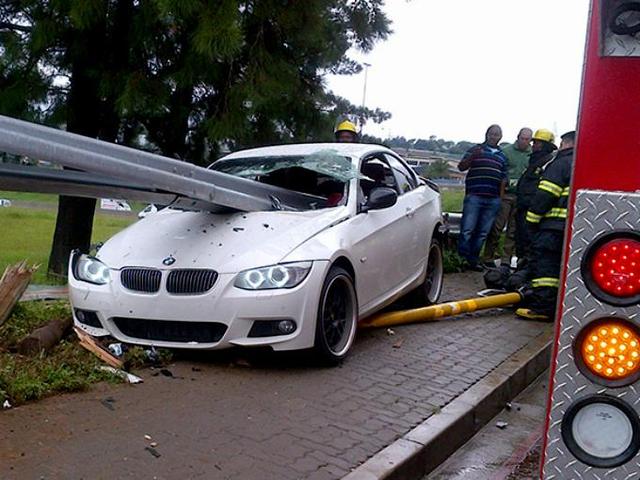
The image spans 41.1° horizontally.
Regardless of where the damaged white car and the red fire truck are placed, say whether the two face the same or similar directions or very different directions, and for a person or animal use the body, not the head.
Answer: very different directions

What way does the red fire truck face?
away from the camera

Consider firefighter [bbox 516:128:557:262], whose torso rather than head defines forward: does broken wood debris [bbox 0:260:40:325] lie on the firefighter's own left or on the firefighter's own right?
on the firefighter's own left

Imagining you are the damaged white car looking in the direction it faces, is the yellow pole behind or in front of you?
behind

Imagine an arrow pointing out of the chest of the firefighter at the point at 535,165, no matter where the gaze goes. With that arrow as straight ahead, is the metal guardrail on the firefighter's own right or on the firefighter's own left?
on the firefighter's own left

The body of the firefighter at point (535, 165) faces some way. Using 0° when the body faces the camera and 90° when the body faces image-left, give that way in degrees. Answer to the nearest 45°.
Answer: approximately 90°

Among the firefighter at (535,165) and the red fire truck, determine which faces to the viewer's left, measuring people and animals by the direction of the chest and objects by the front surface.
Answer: the firefighter
